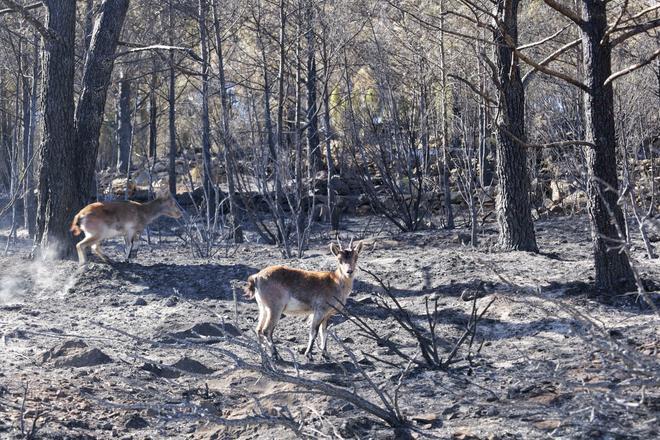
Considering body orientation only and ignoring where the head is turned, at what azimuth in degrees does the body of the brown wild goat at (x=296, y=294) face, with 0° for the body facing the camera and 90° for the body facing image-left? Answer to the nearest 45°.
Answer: approximately 270°

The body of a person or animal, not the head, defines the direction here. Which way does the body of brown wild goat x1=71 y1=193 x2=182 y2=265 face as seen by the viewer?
to the viewer's right

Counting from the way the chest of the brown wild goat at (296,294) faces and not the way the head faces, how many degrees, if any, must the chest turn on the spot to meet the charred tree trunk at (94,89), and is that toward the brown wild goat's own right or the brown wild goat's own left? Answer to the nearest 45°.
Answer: approximately 135° to the brown wild goat's own left

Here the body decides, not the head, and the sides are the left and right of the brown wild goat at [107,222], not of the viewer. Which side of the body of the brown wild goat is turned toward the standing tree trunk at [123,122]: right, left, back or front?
left

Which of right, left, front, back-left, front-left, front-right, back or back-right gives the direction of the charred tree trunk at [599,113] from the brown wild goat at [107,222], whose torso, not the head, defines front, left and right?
front-right

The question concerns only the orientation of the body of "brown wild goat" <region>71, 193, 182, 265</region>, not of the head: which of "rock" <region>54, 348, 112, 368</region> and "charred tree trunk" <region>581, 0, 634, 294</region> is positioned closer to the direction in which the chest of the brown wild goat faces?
the charred tree trunk

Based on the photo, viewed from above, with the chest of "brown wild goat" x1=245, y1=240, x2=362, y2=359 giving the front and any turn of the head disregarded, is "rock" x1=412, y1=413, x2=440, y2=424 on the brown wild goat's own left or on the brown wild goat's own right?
on the brown wild goat's own right

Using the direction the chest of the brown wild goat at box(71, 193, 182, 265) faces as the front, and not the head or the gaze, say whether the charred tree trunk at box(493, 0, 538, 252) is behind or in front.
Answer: in front
